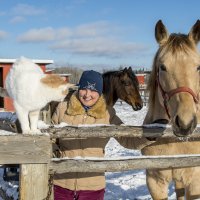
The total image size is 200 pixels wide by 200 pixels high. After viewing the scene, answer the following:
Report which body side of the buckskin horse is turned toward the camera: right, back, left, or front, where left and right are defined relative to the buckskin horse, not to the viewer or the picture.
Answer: front

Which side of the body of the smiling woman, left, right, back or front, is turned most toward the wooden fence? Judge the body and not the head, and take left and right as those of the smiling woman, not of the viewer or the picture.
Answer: front

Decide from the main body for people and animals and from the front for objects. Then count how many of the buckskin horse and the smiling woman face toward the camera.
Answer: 2

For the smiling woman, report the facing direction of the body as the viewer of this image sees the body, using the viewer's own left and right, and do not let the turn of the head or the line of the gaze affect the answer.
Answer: facing the viewer

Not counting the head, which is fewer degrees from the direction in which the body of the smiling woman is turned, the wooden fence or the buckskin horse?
the wooden fence

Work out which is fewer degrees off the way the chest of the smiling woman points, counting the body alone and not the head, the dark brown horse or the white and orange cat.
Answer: the white and orange cat

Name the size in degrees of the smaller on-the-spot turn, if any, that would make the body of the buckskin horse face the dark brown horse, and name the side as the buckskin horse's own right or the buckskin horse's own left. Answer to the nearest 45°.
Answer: approximately 180°
